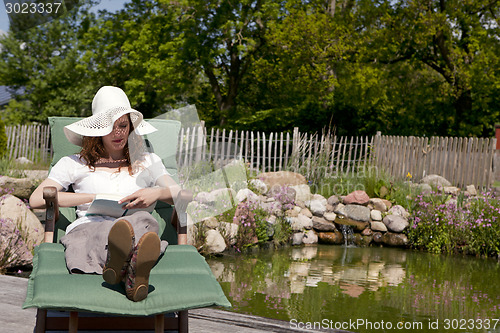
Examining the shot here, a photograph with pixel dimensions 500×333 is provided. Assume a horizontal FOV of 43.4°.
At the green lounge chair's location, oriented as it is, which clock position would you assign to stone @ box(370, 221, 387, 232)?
The stone is roughly at 7 o'clock from the green lounge chair.

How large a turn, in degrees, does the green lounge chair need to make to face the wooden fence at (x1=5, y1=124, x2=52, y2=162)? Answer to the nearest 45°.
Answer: approximately 180°

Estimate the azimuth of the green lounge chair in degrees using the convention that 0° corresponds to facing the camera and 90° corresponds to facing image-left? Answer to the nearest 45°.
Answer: approximately 0°

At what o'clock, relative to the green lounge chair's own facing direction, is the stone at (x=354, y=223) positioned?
The stone is roughly at 7 o'clock from the green lounge chair.

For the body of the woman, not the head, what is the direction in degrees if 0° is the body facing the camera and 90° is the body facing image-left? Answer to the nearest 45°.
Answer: approximately 0°

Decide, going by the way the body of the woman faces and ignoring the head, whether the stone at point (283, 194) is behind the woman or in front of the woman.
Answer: behind

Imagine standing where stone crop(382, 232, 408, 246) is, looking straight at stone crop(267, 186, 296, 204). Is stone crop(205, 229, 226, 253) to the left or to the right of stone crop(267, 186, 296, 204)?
left

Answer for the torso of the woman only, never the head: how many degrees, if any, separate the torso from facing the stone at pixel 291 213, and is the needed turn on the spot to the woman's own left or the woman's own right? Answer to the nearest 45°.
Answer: approximately 135° to the woman's own left

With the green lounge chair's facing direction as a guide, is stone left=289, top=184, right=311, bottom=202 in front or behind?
behind

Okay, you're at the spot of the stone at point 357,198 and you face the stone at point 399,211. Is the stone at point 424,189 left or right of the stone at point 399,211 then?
left

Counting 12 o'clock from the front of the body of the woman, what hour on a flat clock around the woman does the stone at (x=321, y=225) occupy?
The stone is roughly at 7 o'clock from the woman.
